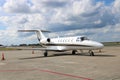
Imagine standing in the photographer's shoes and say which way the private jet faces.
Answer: facing the viewer and to the right of the viewer
